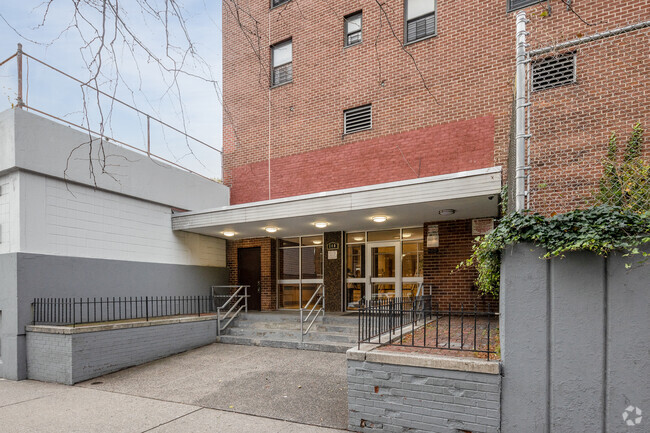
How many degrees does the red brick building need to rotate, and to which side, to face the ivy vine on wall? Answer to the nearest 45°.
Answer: approximately 45° to its left

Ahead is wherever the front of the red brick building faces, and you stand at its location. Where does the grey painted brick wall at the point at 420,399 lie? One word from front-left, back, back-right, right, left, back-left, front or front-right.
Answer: front-left

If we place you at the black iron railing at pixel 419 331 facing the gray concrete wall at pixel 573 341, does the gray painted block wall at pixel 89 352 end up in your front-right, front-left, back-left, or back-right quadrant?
back-right

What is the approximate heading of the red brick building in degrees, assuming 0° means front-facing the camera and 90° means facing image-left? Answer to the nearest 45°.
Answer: approximately 45°

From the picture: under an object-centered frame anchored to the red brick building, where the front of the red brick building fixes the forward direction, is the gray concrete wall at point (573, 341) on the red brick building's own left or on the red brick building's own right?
on the red brick building's own left
